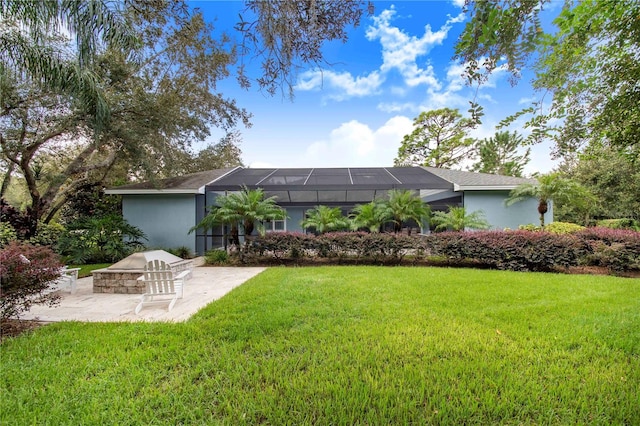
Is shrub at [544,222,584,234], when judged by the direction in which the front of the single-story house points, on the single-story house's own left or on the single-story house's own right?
on the single-story house's own right

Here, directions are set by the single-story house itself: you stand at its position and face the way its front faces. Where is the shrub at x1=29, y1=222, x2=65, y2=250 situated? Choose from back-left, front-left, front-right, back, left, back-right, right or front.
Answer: left

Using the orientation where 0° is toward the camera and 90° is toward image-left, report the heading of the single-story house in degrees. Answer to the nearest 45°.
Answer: approximately 180°
